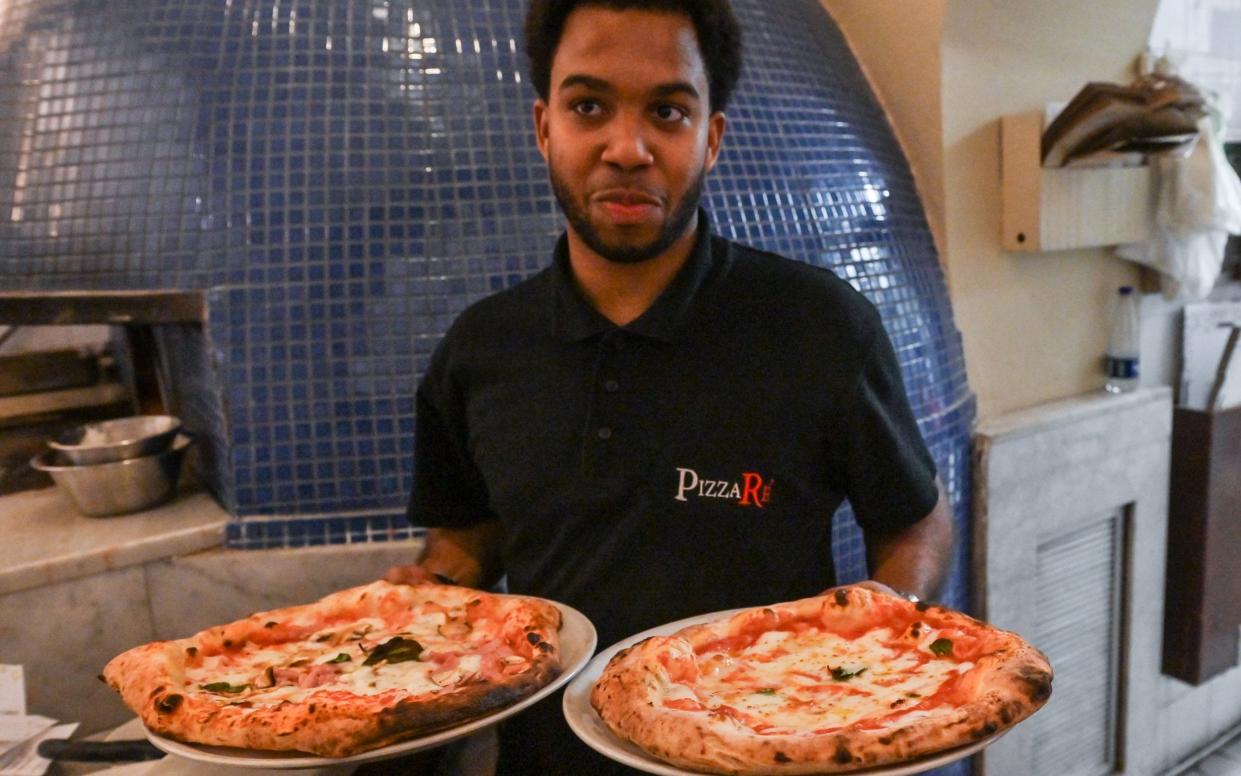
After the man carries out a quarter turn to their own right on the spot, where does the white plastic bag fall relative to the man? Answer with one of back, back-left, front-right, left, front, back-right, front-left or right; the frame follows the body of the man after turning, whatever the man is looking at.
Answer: back-right

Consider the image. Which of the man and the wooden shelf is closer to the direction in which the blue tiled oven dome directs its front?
the man

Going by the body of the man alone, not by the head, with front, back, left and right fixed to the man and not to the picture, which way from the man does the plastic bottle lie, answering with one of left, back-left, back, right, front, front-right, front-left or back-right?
back-left

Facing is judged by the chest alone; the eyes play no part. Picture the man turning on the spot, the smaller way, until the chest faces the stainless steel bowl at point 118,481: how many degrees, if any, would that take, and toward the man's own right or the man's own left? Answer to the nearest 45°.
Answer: approximately 135° to the man's own right

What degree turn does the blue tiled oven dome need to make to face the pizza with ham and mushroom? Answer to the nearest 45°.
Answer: approximately 45° to its left

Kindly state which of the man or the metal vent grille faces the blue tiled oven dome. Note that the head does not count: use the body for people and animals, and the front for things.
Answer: the metal vent grille

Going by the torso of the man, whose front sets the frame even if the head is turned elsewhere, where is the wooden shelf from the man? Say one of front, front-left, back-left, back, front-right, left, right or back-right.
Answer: back-left

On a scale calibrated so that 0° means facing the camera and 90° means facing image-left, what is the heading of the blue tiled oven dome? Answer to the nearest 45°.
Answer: approximately 45°
